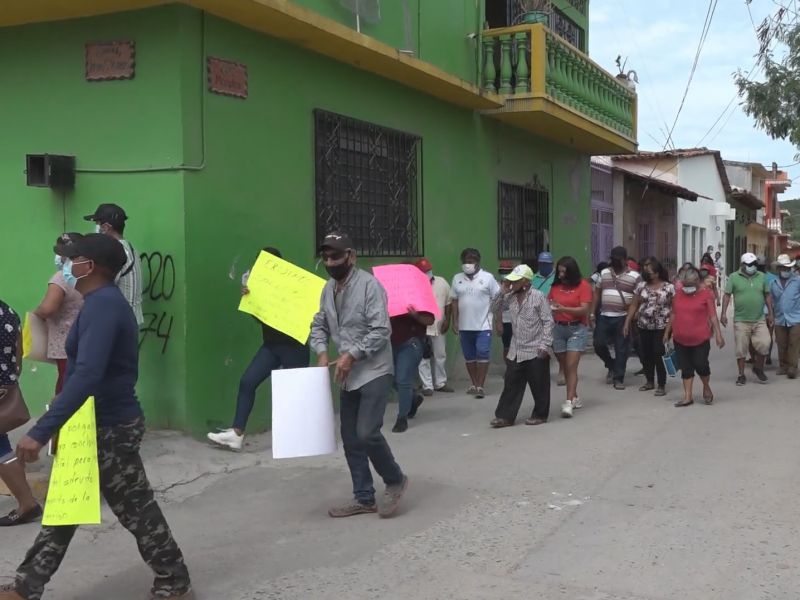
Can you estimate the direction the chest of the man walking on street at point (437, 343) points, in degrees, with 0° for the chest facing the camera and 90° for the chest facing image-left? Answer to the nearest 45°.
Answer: approximately 45°

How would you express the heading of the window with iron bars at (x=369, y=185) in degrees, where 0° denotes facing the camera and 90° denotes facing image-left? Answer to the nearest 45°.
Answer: approximately 315°

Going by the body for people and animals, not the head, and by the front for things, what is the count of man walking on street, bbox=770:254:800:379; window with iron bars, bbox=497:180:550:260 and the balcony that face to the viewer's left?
0

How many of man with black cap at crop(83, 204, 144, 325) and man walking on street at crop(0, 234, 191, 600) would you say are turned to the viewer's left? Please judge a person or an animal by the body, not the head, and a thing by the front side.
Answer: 2

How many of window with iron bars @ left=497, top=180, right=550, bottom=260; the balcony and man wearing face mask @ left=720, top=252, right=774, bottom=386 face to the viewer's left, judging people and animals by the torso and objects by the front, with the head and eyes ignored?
0

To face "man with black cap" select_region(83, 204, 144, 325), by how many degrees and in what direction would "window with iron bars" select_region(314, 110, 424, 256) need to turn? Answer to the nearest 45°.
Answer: approximately 90° to its right

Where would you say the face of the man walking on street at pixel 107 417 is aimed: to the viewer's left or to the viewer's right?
to the viewer's left

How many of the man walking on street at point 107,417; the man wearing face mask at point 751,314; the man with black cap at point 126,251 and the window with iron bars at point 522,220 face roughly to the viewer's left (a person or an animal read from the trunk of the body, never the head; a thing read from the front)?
2

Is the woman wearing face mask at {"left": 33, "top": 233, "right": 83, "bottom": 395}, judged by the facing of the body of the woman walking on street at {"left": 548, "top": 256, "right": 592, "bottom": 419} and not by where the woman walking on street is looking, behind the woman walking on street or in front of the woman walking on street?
in front

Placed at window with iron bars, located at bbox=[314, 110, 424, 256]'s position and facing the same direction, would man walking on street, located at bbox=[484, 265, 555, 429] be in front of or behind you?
in front

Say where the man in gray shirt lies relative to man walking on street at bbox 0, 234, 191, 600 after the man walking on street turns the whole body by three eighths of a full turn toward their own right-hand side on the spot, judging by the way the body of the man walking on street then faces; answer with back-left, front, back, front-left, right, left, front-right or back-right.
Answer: front

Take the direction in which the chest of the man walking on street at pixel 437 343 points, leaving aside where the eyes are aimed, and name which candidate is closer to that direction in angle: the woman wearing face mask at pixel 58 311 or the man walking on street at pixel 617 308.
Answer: the woman wearing face mask

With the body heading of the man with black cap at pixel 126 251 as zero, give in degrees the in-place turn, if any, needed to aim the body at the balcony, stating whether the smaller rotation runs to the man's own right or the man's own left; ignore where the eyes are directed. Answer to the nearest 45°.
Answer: approximately 135° to the man's own right

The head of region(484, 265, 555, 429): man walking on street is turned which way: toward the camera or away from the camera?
toward the camera
